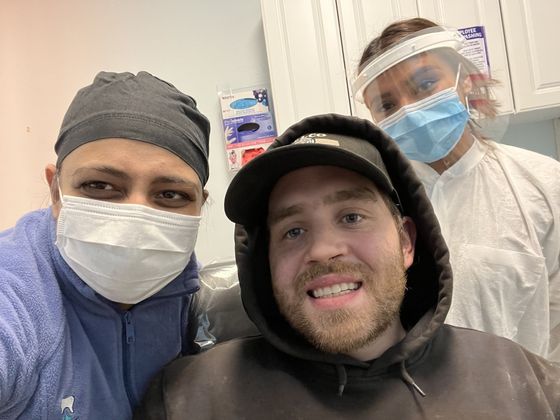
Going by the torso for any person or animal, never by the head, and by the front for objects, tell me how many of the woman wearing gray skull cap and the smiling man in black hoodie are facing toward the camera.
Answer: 2

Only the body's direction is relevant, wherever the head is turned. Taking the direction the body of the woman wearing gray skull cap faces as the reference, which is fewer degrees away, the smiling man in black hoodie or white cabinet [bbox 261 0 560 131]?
the smiling man in black hoodie

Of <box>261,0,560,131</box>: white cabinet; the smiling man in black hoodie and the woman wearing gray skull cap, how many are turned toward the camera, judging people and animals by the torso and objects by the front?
3

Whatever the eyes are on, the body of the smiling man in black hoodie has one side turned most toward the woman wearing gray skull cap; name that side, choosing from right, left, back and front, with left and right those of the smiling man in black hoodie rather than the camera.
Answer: right

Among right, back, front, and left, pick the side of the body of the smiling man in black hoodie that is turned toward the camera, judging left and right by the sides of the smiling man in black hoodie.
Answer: front

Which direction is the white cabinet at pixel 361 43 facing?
toward the camera

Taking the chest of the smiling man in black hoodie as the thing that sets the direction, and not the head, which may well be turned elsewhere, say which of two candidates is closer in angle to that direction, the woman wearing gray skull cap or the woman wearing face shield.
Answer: the woman wearing gray skull cap

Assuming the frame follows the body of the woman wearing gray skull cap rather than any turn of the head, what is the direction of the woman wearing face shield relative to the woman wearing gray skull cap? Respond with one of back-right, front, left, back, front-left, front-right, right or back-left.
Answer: left

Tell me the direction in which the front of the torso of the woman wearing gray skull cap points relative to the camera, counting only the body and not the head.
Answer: toward the camera
